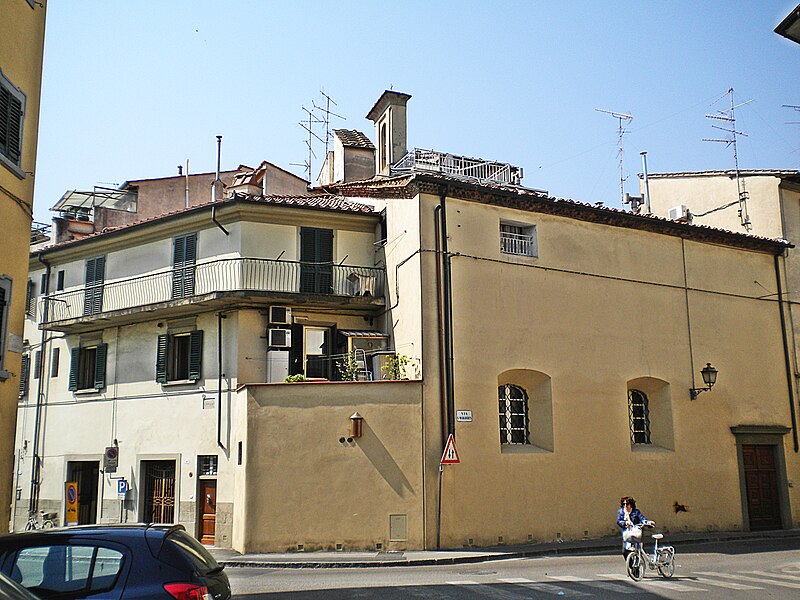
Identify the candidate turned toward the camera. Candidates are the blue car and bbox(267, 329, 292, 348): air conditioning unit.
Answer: the air conditioning unit

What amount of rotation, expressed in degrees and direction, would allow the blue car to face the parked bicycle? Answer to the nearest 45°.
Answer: approximately 45° to its right

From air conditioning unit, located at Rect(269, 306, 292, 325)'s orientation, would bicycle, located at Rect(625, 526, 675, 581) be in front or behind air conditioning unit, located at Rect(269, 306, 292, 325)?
in front

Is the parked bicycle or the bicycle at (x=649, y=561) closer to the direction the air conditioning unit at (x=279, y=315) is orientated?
the bicycle

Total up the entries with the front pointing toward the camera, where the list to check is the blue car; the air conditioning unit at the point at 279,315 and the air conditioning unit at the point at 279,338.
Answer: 2

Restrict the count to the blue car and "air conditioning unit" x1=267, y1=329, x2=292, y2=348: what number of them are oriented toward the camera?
1

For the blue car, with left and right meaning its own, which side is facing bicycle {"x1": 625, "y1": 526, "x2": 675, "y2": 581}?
right

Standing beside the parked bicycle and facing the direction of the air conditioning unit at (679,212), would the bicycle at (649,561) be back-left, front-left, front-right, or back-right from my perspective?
front-right

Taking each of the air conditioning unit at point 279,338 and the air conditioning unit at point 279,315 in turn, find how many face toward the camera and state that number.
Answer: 2

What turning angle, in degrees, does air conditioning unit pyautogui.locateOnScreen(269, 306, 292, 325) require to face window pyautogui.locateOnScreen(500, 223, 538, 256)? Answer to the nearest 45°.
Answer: approximately 90° to its left

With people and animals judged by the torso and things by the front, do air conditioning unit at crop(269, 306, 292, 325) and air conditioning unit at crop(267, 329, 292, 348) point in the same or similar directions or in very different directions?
same or similar directions

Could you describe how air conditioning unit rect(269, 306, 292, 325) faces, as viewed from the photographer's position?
facing the viewer

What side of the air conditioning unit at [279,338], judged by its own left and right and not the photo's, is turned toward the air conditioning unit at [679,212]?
left

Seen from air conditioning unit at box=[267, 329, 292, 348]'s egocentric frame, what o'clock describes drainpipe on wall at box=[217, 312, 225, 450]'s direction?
The drainpipe on wall is roughly at 4 o'clock from the air conditioning unit.

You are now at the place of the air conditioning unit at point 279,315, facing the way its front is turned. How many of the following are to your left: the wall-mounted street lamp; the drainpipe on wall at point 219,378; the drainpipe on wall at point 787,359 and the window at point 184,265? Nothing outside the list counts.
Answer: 2

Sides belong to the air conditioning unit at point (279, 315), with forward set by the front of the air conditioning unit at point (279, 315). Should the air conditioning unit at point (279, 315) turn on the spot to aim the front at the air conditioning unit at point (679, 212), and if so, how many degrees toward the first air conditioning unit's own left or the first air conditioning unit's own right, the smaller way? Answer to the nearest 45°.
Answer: approximately 90° to the first air conditioning unit's own left

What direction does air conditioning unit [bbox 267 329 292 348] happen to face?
toward the camera

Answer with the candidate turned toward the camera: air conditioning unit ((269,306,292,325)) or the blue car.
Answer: the air conditioning unit
